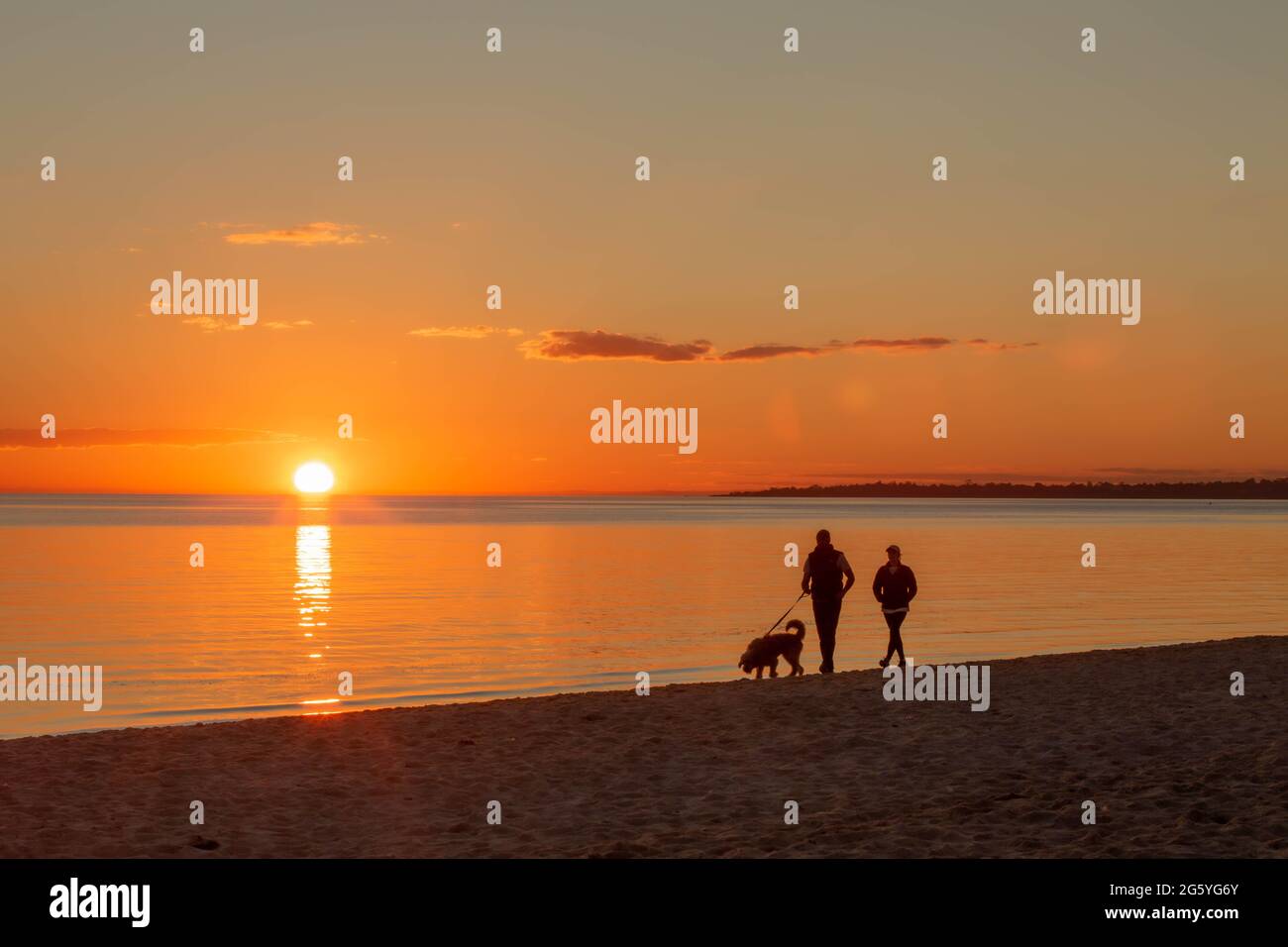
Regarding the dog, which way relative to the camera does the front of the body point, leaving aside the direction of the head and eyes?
to the viewer's left

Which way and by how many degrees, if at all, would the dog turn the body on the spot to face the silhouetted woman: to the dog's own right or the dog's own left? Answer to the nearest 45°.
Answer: approximately 180°
